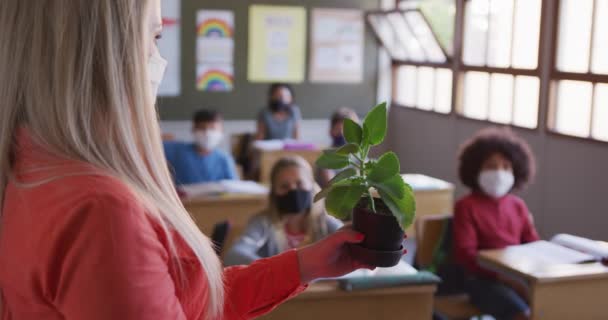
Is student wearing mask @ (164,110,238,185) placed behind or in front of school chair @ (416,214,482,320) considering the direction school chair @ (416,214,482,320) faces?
behind

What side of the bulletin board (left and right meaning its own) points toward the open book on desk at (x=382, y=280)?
front

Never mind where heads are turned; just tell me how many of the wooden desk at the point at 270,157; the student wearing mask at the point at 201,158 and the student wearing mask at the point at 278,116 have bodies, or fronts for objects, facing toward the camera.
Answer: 2

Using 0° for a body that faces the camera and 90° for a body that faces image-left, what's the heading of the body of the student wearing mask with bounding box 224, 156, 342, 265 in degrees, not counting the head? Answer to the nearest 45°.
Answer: approximately 0°

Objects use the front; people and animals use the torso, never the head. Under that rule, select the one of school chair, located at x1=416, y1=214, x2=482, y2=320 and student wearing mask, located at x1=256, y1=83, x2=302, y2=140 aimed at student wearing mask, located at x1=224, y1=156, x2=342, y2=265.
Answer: student wearing mask, located at x1=256, y1=83, x2=302, y2=140

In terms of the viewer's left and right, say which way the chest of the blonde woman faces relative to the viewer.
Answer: facing away from the viewer and to the right of the viewer

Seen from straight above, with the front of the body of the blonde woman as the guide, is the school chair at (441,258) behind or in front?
in front

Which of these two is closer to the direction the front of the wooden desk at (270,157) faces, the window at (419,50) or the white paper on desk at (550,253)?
the white paper on desk

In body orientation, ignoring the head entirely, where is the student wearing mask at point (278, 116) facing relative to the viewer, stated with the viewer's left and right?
facing the viewer

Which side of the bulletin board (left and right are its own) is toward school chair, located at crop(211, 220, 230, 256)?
front

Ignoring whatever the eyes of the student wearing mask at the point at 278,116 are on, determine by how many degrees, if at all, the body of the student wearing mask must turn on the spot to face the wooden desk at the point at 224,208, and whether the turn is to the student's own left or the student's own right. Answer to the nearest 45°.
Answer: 0° — they already face it

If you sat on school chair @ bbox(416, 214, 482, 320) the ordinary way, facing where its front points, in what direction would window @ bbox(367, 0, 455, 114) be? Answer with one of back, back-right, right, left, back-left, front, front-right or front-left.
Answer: back-left

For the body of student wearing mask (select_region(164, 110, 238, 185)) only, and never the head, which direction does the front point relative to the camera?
toward the camera
